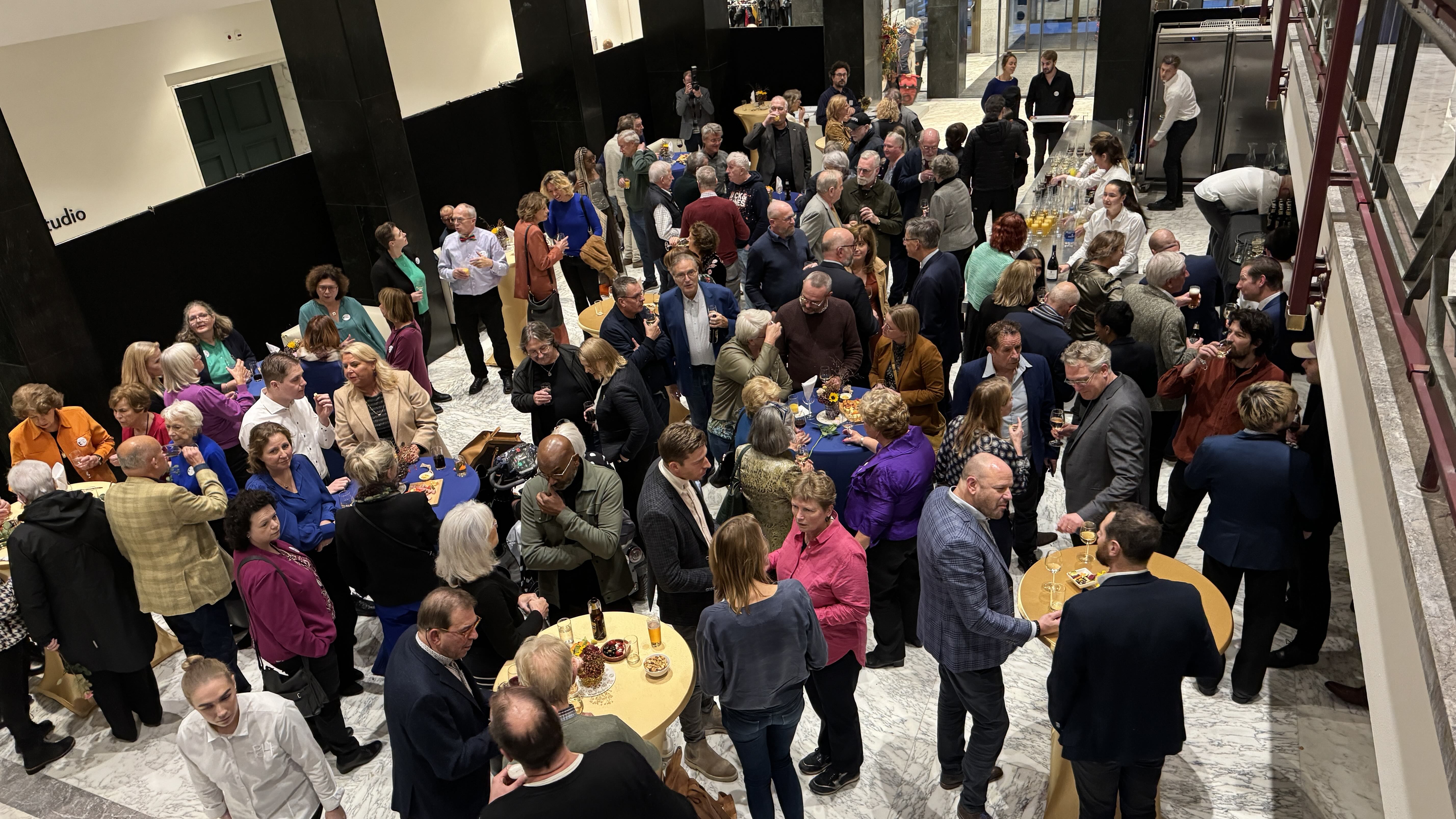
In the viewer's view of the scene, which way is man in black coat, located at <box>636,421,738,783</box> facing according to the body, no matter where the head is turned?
to the viewer's right

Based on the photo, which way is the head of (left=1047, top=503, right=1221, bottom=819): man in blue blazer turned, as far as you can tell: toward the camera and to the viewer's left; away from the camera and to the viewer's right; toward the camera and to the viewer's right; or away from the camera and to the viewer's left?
away from the camera and to the viewer's left

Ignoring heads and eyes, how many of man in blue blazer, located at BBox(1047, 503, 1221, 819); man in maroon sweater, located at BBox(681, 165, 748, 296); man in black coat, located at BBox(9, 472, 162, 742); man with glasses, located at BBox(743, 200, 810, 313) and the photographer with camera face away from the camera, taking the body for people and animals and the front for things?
3

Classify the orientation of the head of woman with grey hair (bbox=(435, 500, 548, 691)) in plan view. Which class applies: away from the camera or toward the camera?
away from the camera

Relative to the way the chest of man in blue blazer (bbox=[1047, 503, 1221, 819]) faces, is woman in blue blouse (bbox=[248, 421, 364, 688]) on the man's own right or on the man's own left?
on the man's own left

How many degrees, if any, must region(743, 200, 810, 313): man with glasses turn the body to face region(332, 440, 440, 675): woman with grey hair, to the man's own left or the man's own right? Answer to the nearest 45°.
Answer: approximately 90° to the man's own right

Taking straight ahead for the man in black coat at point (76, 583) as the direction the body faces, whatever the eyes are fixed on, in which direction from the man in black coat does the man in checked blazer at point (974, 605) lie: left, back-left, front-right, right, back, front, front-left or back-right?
back-right

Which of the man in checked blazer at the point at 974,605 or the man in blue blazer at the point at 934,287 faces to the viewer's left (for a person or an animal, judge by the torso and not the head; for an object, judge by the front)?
the man in blue blazer

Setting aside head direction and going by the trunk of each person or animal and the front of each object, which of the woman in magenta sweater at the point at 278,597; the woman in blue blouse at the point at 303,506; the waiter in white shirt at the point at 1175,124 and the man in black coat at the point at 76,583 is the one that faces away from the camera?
the man in black coat

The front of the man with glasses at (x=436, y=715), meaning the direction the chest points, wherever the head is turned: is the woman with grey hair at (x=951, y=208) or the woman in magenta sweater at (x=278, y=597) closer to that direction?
the woman with grey hair

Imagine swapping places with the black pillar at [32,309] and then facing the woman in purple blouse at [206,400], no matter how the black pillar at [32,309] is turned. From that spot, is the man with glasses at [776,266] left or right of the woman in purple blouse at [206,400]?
left

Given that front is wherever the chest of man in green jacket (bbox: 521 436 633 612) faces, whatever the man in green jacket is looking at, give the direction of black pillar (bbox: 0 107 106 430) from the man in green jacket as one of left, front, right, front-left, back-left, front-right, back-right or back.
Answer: back-right

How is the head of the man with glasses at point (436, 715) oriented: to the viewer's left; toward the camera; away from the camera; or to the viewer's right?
to the viewer's right

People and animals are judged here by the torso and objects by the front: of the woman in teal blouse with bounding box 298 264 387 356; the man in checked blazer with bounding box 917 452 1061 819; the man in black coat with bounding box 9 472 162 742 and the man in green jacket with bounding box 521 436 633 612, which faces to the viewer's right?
the man in checked blazer

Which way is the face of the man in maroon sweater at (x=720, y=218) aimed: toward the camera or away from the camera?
away from the camera

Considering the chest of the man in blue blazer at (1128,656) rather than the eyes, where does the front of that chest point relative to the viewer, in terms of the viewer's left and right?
facing away from the viewer
